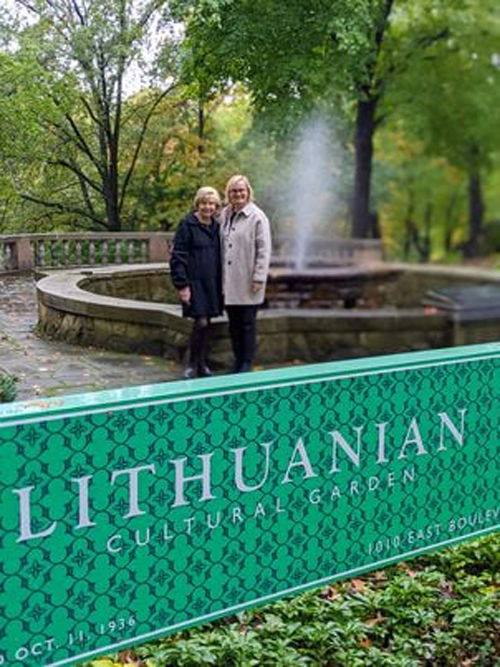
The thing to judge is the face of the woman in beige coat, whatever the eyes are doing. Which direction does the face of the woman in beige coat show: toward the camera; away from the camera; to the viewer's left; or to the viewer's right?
toward the camera

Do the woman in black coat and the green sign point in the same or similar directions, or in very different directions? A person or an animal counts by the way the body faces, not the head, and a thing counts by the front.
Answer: same or similar directions

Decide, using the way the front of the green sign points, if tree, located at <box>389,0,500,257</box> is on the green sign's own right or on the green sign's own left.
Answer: on the green sign's own left

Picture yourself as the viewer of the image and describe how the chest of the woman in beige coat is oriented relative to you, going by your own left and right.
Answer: facing the viewer and to the left of the viewer

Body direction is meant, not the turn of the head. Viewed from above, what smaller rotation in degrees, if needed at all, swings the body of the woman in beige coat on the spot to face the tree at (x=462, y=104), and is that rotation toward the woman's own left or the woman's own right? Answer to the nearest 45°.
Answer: approximately 180°

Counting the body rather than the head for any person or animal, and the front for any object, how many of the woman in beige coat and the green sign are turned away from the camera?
0

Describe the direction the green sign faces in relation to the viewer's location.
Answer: facing the viewer and to the right of the viewer
